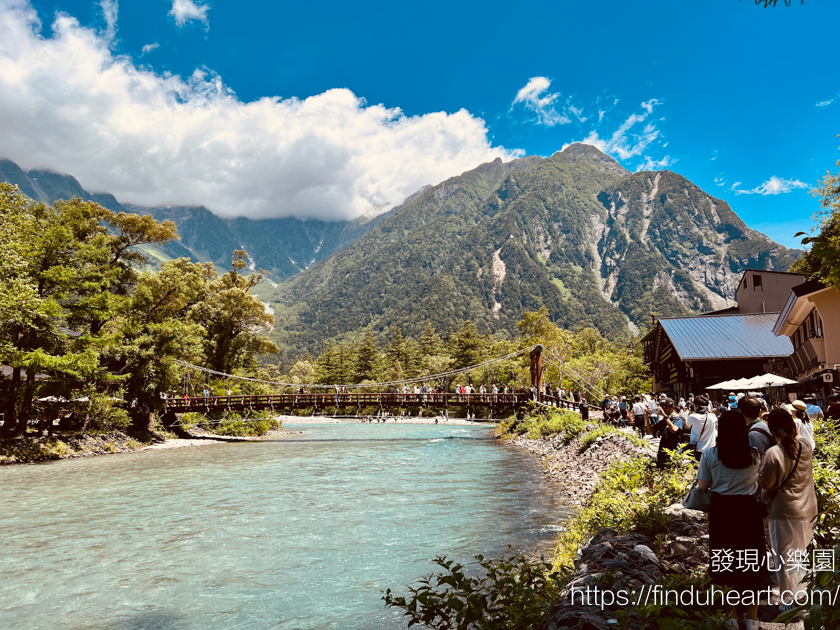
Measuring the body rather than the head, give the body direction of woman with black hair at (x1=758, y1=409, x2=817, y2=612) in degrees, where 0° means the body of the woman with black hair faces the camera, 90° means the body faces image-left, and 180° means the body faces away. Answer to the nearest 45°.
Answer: approximately 135°

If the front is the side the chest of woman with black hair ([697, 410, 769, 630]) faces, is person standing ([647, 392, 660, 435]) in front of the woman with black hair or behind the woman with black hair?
in front

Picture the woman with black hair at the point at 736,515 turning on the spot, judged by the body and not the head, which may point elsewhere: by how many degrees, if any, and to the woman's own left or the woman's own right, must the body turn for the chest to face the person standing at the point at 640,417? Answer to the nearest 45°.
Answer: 0° — they already face them

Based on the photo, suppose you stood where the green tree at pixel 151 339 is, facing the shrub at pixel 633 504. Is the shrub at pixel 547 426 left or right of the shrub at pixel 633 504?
left

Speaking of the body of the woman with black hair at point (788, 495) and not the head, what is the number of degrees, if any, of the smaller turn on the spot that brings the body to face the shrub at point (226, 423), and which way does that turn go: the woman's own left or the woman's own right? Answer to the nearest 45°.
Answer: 0° — they already face it

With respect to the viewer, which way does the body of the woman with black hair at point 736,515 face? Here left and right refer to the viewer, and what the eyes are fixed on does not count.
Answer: facing away from the viewer

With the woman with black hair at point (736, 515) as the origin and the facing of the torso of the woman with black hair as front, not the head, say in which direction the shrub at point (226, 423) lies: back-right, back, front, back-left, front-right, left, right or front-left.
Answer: front-left

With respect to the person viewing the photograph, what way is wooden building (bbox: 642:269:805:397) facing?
facing the viewer and to the left of the viewer

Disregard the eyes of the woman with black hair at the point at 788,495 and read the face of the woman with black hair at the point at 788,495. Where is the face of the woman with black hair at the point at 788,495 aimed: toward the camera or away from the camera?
away from the camera

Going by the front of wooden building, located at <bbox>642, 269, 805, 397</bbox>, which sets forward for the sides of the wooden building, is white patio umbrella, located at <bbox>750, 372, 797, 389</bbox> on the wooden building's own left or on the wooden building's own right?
on the wooden building's own left

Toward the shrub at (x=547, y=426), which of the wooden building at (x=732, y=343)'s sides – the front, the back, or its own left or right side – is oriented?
front

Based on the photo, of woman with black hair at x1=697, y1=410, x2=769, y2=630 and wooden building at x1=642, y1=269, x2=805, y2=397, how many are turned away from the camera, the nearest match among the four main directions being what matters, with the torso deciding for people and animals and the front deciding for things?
1

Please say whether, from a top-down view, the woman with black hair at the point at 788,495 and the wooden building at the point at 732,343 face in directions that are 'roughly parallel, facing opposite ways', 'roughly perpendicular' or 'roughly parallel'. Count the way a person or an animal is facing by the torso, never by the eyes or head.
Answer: roughly perpendicular

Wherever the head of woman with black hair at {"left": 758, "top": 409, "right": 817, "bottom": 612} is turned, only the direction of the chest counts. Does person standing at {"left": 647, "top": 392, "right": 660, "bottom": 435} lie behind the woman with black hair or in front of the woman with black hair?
in front

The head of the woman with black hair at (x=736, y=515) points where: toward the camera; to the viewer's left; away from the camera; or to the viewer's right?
away from the camera
